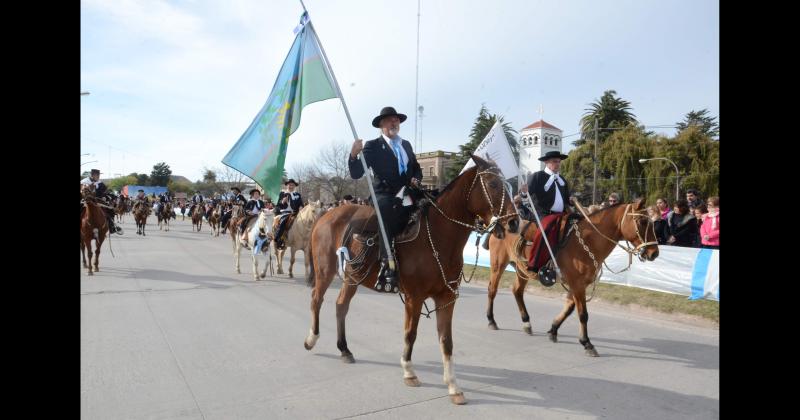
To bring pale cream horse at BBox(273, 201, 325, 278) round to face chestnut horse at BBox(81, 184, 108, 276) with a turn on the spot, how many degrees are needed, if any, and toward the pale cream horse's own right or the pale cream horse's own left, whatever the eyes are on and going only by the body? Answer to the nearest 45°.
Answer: approximately 135° to the pale cream horse's own right

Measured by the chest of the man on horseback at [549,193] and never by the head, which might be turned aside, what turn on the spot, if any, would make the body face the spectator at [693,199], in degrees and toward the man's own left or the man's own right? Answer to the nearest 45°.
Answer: approximately 90° to the man's own left

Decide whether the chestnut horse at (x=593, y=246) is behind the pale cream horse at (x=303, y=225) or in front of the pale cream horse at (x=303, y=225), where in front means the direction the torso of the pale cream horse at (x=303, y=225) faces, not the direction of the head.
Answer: in front

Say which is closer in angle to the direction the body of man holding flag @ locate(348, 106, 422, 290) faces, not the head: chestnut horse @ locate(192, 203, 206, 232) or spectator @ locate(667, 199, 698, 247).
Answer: the spectator

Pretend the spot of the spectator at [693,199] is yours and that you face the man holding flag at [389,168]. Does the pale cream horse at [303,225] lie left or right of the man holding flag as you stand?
right

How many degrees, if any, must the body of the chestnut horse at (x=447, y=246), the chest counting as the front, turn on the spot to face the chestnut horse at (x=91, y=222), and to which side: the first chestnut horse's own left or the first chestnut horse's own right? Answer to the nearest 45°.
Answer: approximately 180°

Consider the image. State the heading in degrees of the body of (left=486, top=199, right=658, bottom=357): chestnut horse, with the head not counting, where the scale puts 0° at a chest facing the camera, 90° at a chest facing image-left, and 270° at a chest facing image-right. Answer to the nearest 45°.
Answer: approximately 315°

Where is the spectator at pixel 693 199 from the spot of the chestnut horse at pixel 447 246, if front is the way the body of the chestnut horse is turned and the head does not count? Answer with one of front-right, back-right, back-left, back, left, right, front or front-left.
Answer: left

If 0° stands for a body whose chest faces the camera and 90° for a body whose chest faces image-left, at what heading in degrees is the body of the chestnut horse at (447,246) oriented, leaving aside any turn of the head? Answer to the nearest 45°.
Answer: approximately 315°
